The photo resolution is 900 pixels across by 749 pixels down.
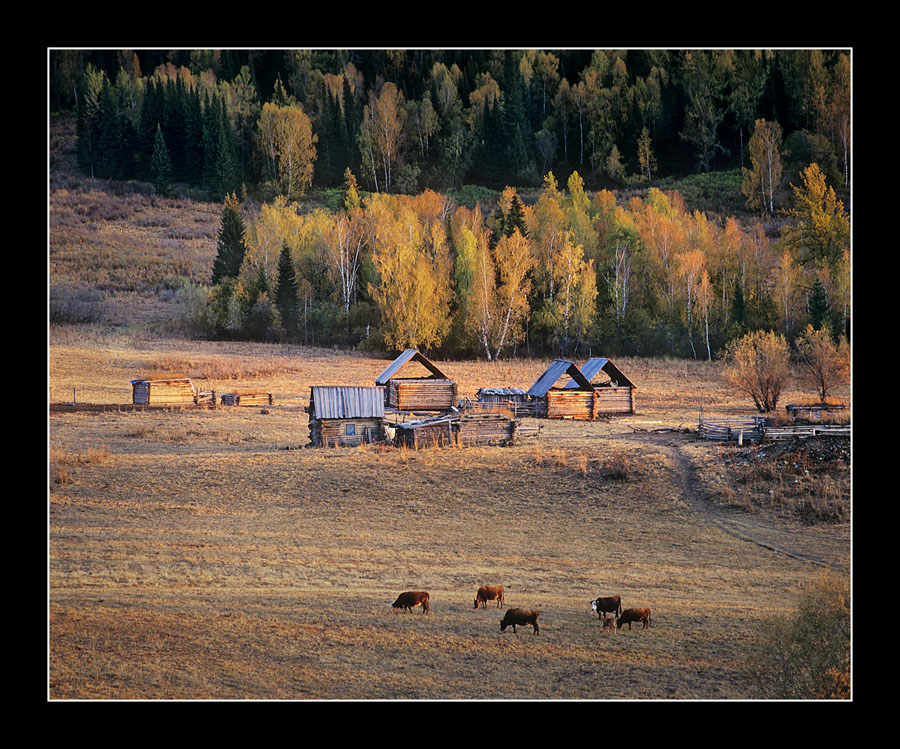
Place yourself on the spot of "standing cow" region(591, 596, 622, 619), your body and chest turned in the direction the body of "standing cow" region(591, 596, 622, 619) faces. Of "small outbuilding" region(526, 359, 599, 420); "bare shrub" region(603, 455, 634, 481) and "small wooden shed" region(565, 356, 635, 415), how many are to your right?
3

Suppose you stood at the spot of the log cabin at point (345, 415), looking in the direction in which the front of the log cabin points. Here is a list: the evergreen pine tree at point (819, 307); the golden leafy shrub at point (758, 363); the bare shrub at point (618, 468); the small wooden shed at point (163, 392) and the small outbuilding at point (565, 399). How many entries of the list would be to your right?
1

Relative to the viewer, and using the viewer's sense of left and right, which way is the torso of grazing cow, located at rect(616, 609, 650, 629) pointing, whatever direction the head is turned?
facing to the left of the viewer

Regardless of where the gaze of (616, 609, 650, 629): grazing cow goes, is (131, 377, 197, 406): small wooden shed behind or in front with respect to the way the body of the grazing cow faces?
in front

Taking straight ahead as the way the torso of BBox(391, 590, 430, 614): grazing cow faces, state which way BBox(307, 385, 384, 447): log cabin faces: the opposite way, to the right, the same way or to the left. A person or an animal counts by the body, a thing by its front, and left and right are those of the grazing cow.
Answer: to the left

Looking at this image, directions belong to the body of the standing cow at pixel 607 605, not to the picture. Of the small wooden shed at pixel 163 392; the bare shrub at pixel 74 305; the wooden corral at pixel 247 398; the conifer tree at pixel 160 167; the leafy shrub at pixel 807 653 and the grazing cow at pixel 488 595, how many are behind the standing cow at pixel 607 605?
1

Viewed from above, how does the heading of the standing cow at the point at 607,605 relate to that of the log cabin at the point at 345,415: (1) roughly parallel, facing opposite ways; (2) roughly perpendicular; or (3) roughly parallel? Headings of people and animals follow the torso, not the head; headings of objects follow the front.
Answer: roughly perpendicular

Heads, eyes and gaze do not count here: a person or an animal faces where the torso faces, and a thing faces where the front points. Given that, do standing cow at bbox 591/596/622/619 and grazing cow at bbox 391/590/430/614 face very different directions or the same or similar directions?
same or similar directions

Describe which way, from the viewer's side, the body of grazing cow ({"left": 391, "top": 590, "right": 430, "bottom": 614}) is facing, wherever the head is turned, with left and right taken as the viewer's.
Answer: facing to the left of the viewer

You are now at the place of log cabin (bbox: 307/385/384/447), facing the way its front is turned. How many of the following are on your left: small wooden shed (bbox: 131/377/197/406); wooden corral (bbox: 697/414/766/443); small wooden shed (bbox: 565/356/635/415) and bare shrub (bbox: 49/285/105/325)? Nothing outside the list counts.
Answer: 2

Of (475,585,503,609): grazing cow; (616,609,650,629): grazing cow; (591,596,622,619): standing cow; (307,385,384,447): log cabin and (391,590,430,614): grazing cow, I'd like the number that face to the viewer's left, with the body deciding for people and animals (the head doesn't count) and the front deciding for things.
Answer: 4

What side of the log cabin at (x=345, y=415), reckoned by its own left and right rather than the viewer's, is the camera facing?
front

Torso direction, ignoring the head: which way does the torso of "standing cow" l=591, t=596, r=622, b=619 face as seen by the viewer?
to the viewer's left

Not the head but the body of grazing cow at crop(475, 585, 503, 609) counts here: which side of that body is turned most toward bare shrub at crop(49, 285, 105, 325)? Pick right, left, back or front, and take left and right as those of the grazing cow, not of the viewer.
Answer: right

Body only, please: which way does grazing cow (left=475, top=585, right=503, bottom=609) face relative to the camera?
to the viewer's left

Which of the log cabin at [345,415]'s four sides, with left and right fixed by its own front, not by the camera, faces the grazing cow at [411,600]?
front
